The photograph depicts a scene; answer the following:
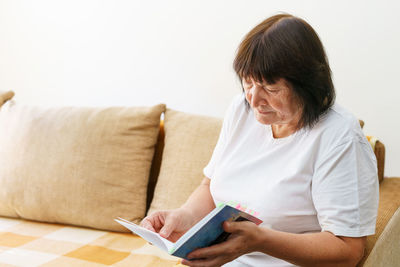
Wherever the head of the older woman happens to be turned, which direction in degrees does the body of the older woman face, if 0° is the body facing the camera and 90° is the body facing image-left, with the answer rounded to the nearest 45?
approximately 45°

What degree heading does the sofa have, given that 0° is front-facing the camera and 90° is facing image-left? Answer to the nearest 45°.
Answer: approximately 0°
